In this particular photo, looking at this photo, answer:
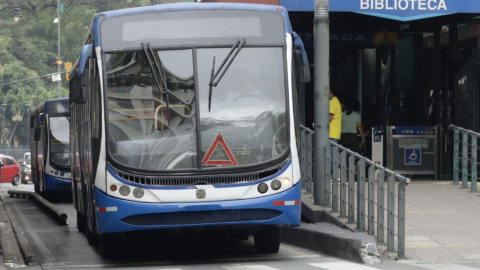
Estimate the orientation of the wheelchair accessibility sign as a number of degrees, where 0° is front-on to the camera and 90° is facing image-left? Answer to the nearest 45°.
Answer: approximately 0°

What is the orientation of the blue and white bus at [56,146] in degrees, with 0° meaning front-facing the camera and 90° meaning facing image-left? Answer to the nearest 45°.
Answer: approximately 315°

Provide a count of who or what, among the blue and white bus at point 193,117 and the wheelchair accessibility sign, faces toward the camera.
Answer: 2

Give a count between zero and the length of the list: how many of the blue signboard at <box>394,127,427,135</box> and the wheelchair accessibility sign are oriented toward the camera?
2
